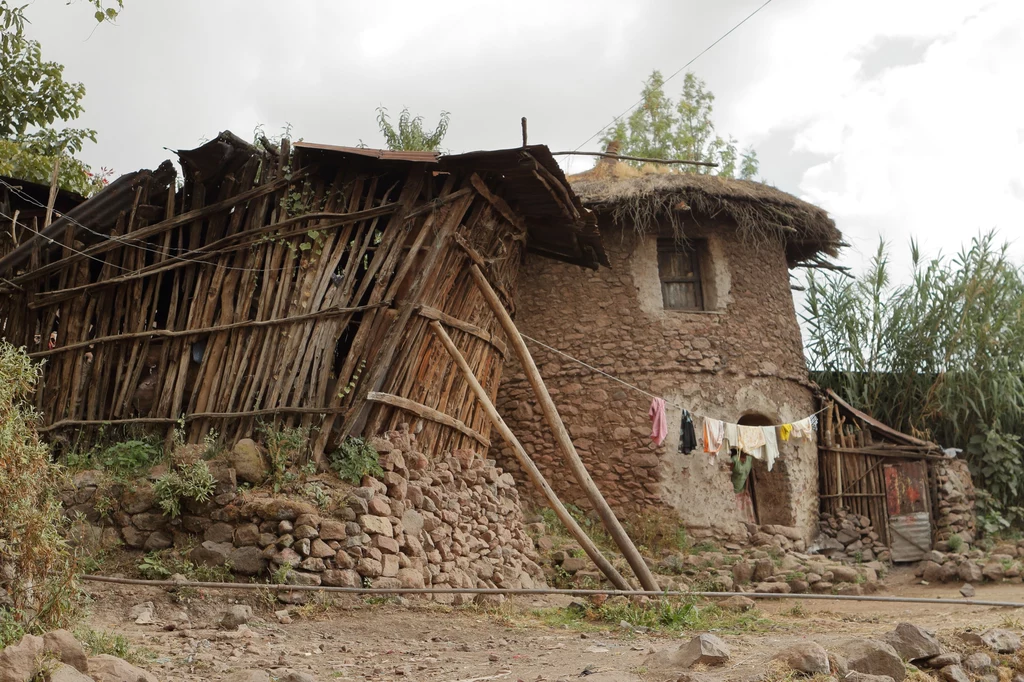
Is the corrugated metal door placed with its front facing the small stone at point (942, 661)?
yes

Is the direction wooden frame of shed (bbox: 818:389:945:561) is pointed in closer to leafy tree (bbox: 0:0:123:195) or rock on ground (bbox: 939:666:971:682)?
the rock on ground

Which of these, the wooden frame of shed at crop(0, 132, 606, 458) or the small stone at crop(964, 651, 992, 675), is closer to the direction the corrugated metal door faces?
the small stone

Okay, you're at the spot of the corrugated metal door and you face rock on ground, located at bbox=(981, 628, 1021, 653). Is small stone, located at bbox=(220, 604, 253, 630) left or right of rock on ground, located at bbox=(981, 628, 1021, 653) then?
right

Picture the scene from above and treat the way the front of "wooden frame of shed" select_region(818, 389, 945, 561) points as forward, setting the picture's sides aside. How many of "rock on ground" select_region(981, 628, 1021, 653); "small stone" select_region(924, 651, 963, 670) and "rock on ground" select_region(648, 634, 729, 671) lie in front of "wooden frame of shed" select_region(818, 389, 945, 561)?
3

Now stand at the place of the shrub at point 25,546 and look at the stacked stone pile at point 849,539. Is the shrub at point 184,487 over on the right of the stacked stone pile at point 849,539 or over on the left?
left

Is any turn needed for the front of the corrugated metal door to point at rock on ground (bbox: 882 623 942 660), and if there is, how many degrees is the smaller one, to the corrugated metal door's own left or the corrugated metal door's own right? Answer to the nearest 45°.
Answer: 0° — it already faces it

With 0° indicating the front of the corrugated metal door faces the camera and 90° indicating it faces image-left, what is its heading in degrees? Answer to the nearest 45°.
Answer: approximately 0°

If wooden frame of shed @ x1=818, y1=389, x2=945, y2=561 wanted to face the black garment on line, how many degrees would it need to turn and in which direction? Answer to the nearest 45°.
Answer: approximately 45° to its right
